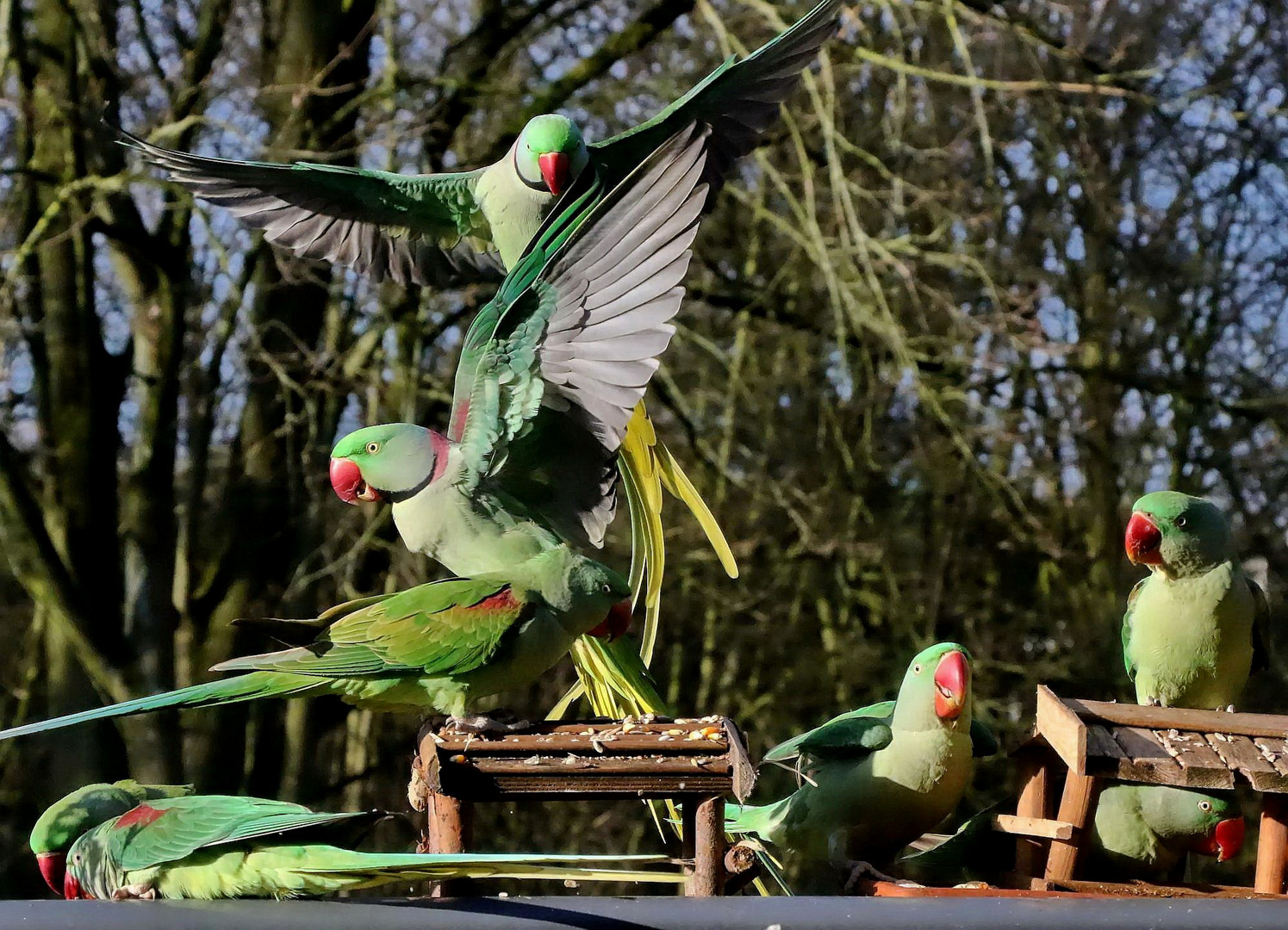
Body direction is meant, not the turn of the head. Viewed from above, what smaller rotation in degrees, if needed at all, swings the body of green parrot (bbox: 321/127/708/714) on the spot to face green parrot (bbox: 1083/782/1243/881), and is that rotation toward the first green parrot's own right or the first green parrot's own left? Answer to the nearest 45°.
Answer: approximately 180°

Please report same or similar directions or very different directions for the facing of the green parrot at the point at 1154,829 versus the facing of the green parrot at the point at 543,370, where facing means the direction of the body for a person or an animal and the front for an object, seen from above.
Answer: very different directions

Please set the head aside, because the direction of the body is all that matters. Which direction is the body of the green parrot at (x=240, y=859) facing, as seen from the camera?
to the viewer's left

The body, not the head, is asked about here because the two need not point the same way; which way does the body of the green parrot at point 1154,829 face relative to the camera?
to the viewer's right

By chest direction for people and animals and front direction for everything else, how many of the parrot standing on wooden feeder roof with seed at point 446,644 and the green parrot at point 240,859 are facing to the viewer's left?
1

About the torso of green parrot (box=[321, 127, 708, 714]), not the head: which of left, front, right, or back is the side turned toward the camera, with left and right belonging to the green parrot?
left

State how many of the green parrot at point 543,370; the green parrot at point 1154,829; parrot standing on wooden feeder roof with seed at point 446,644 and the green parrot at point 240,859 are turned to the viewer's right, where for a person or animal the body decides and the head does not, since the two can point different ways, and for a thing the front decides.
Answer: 2

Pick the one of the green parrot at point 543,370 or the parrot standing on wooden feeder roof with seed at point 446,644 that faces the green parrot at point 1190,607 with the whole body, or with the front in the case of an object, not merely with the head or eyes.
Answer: the parrot standing on wooden feeder roof with seed

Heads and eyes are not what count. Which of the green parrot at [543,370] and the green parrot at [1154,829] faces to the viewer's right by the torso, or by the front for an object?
the green parrot at [1154,829]

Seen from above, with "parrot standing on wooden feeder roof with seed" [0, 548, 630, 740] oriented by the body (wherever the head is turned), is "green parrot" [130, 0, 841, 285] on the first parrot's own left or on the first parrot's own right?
on the first parrot's own left

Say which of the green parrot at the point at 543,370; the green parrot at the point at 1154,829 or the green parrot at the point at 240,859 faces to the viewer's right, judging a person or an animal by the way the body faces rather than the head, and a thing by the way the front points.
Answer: the green parrot at the point at 1154,829

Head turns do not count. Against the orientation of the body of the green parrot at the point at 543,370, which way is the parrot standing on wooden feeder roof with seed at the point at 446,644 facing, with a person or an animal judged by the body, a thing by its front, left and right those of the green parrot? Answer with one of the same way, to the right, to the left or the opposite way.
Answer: the opposite way

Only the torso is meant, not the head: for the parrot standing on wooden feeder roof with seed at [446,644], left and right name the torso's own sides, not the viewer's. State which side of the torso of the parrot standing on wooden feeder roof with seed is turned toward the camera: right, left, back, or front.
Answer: right
